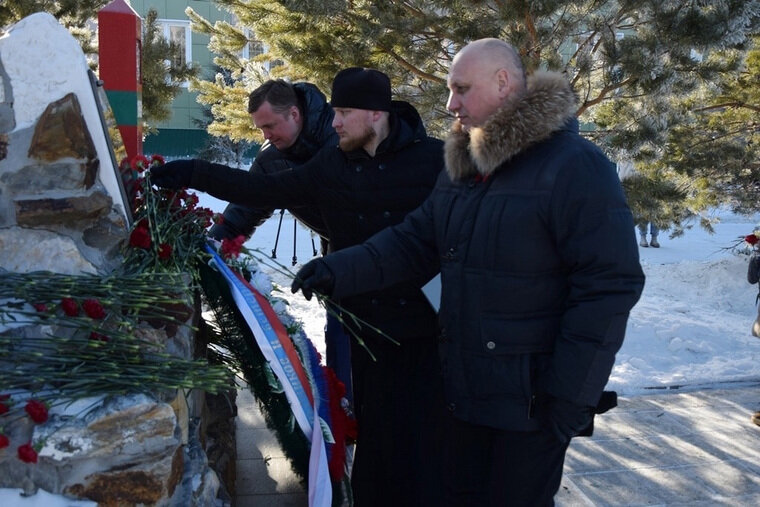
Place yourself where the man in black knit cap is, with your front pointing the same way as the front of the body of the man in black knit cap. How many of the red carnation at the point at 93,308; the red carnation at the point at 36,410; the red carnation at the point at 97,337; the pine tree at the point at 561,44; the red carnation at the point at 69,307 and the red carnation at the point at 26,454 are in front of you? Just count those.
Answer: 5

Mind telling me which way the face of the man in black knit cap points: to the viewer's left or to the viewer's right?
to the viewer's left

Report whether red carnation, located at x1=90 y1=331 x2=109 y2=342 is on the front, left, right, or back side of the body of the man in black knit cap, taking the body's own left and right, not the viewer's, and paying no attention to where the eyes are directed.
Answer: front

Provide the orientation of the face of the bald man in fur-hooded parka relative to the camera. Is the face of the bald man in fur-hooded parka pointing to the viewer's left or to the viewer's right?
to the viewer's left

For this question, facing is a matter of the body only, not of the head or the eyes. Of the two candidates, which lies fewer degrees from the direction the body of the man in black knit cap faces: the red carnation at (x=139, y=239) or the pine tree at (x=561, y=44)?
the red carnation

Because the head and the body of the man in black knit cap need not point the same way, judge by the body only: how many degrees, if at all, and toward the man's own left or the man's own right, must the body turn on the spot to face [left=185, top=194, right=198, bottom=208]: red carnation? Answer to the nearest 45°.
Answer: approximately 45° to the man's own right

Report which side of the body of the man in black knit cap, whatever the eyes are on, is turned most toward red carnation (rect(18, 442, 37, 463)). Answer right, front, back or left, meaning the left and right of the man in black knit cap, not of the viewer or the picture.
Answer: front

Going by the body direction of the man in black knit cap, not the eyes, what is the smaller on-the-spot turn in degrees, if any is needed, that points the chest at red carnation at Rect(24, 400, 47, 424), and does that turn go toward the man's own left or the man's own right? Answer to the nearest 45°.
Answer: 0° — they already face it

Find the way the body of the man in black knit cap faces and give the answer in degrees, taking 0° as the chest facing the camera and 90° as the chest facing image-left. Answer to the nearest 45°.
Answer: approximately 45°

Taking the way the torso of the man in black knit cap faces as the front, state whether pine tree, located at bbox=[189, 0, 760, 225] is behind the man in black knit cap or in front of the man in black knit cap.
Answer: behind
